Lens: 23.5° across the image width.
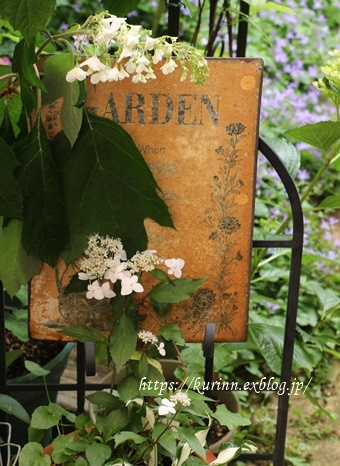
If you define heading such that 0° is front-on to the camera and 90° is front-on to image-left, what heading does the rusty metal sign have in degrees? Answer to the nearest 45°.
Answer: approximately 0°
